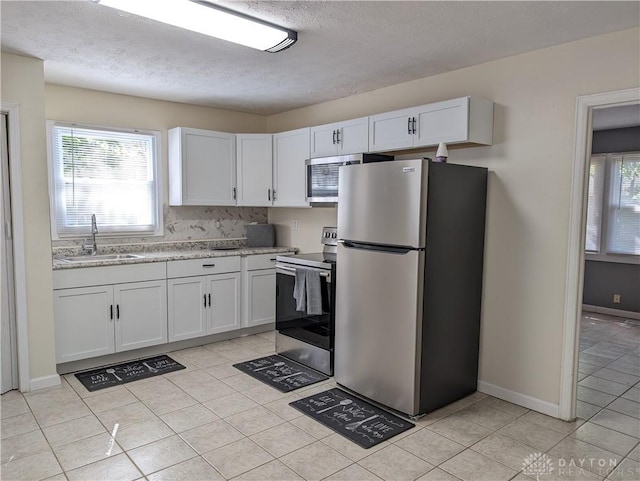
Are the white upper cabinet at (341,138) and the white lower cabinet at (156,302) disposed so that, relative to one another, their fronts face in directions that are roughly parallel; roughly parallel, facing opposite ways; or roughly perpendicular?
roughly perpendicular

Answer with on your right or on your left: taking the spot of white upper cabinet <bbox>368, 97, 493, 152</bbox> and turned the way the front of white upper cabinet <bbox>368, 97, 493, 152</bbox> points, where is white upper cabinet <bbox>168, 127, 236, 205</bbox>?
on your right

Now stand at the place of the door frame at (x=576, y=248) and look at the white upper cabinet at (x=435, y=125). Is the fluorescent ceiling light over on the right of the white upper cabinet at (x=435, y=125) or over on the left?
left

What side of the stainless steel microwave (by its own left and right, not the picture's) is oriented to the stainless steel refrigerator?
left

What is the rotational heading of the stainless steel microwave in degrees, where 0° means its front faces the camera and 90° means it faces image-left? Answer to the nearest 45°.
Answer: approximately 45°

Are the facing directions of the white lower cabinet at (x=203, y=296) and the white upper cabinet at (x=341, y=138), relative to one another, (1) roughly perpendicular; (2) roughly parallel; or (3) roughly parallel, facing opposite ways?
roughly perpendicular
